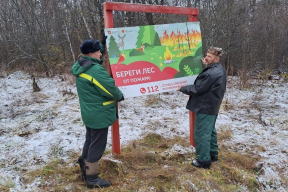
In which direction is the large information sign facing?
toward the camera

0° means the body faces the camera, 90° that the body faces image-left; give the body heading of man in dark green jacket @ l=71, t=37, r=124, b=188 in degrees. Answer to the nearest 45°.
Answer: approximately 270°
